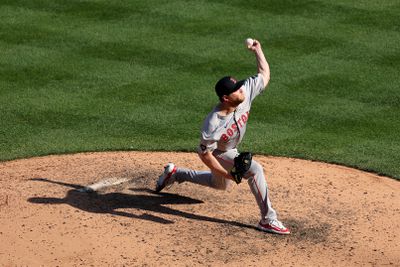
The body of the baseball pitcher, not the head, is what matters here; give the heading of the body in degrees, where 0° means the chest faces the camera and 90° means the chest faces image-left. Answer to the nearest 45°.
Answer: approximately 315°
